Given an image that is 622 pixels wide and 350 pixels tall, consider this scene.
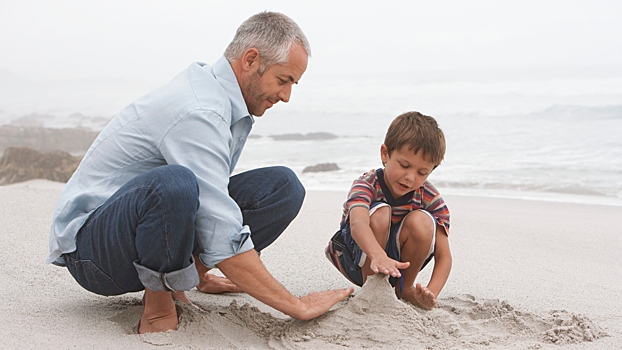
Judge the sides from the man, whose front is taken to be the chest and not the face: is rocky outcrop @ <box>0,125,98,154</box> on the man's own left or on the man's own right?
on the man's own left

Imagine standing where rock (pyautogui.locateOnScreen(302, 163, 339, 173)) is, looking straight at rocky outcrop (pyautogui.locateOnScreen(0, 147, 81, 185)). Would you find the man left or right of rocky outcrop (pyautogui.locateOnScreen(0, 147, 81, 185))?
left

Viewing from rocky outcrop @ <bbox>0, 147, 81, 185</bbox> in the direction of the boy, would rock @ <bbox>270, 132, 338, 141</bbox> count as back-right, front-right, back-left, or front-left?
back-left

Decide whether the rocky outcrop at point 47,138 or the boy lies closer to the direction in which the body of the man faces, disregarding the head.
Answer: the boy

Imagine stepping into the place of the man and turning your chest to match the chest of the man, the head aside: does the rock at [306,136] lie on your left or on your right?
on your left

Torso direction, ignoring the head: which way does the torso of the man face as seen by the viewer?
to the viewer's right

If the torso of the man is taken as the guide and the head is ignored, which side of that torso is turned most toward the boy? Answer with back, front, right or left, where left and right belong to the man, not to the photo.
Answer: front

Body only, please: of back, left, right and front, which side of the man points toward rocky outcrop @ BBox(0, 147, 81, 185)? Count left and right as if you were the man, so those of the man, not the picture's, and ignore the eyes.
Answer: left

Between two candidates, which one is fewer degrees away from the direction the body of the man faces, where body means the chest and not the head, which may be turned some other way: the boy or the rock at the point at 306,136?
the boy

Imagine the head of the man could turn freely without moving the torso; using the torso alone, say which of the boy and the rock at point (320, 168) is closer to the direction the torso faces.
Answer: the boy
